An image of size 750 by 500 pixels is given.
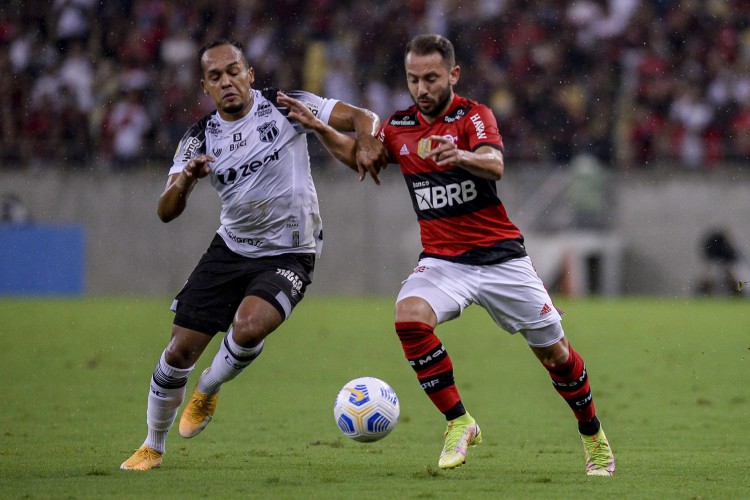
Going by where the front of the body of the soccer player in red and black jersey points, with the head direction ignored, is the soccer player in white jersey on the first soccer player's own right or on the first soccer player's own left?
on the first soccer player's own right

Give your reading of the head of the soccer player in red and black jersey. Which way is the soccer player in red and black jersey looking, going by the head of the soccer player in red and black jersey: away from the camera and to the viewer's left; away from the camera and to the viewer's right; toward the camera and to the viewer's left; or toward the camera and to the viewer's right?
toward the camera and to the viewer's left

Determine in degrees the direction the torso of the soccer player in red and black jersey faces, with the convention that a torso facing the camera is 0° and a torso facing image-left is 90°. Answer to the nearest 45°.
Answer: approximately 45°
